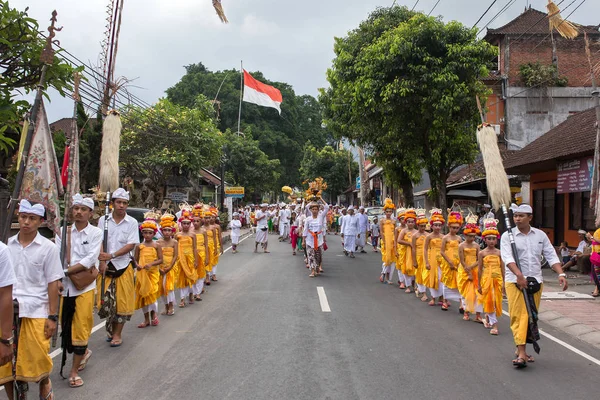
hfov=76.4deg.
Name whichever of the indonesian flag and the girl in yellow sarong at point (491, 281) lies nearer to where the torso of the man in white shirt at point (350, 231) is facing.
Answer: the girl in yellow sarong

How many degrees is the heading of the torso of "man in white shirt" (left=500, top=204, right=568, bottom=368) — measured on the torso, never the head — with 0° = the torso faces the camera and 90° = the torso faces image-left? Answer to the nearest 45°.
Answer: approximately 0°

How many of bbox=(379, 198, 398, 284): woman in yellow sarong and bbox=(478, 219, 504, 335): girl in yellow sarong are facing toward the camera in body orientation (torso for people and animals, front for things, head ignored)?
2

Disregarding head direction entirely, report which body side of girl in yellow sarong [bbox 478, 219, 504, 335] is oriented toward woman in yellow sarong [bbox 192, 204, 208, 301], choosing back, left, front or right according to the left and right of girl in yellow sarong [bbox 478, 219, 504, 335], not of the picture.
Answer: right

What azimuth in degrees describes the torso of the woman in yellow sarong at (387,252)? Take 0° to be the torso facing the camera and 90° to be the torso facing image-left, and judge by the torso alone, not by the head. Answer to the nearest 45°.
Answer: approximately 0°

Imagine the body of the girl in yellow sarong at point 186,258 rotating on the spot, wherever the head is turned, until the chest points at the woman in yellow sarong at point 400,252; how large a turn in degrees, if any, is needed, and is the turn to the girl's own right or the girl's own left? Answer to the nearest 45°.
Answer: approximately 90° to the girl's own left

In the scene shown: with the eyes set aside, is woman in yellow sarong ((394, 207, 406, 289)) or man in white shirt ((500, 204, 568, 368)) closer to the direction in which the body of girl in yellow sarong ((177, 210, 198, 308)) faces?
the man in white shirt
